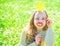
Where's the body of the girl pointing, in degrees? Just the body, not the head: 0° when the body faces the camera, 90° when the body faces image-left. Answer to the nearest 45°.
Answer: approximately 0°

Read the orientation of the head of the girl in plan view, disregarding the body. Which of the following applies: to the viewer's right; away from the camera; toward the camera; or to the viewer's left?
toward the camera
